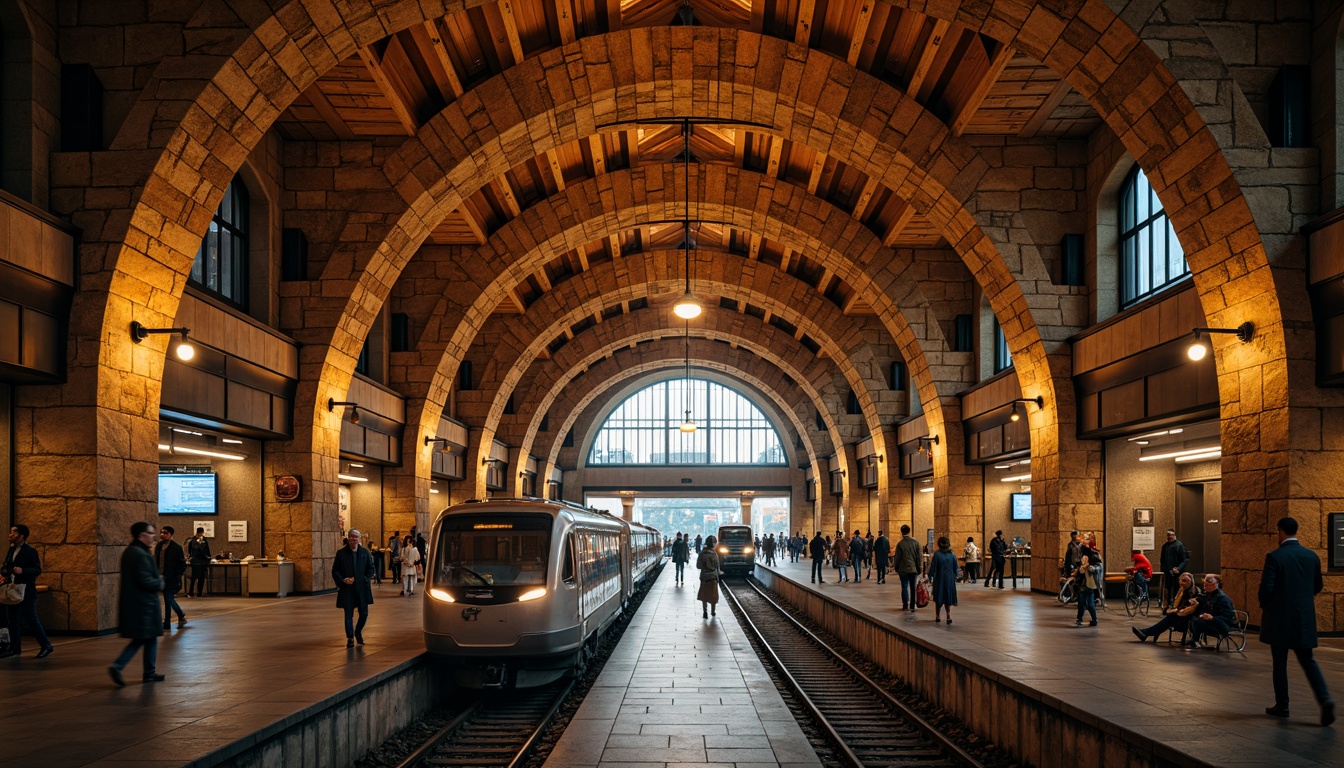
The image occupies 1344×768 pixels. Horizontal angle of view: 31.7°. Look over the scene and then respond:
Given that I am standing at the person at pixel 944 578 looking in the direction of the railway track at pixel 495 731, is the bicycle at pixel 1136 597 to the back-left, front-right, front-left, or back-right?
back-left

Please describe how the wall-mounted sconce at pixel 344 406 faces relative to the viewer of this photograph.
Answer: facing to the right of the viewer

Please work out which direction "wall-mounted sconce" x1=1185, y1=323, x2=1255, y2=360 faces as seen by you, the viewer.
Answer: facing to the left of the viewer

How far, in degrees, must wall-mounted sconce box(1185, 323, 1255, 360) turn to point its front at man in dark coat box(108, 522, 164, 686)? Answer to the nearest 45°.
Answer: approximately 45° to its left

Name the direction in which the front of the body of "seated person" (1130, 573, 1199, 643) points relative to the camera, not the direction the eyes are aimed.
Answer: to the viewer's left

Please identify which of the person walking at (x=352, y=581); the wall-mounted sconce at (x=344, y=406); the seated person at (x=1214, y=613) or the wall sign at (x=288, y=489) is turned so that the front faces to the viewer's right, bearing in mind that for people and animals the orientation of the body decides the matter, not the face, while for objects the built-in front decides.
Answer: the wall-mounted sconce
